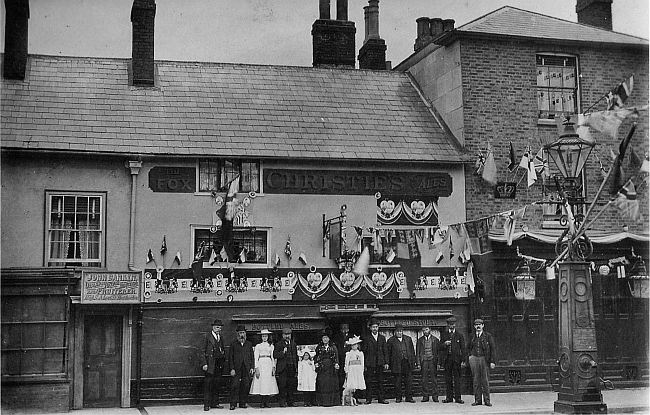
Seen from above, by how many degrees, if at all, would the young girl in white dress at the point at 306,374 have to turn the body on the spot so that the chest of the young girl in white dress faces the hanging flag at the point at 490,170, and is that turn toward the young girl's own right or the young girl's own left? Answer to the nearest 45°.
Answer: approximately 90° to the young girl's own left

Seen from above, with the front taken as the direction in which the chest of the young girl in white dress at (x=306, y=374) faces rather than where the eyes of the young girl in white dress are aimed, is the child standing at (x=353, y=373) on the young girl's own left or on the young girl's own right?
on the young girl's own left

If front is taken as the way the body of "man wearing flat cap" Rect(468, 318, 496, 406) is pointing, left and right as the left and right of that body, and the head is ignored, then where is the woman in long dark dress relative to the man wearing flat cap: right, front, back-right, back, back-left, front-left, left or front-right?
right

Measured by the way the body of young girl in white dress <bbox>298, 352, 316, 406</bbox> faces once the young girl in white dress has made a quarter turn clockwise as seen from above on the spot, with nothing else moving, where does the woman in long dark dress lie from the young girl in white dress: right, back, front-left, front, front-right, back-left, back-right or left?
back

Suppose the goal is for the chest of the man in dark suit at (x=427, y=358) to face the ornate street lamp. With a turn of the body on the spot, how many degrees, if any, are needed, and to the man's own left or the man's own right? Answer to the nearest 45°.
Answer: approximately 45° to the man's own left

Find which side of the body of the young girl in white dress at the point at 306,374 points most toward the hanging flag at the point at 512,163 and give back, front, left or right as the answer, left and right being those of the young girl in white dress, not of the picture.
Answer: left

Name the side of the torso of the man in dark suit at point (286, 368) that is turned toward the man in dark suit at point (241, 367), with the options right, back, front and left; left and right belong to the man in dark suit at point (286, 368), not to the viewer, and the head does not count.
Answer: right
